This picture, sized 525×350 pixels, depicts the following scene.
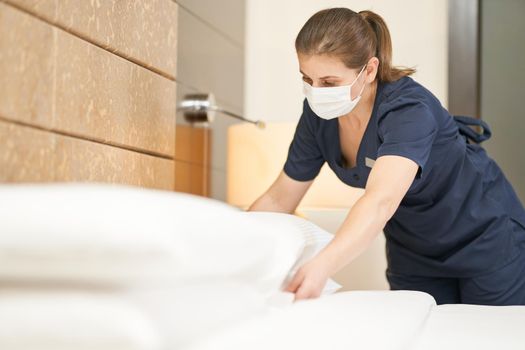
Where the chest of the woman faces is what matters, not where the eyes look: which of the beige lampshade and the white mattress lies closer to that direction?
the white mattress

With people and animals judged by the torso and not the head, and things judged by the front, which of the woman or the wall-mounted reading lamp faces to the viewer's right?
the wall-mounted reading lamp

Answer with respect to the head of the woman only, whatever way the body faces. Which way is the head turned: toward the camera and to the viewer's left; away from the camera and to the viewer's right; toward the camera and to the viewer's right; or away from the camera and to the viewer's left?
toward the camera and to the viewer's left

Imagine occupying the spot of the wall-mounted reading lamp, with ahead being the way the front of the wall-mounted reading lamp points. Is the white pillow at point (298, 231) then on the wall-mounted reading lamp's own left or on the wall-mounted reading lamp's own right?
on the wall-mounted reading lamp's own right

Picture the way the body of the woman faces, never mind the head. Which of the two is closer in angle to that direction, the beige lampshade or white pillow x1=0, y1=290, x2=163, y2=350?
the white pillow

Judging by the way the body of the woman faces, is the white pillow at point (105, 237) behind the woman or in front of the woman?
in front

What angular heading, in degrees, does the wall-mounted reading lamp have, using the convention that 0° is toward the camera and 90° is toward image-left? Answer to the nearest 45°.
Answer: approximately 270°

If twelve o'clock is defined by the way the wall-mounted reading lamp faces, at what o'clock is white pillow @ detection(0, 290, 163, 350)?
The white pillow is roughly at 3 o'clock from the wall-mounted reading lamp.

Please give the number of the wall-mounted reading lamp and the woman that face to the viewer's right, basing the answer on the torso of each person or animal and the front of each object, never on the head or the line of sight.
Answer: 1

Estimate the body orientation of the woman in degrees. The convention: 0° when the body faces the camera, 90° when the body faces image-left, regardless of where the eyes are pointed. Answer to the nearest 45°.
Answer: approximately 45°

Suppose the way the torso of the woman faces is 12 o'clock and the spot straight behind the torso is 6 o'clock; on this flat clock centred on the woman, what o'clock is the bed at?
The bed is roughly at 11 o'clock from the woman.
